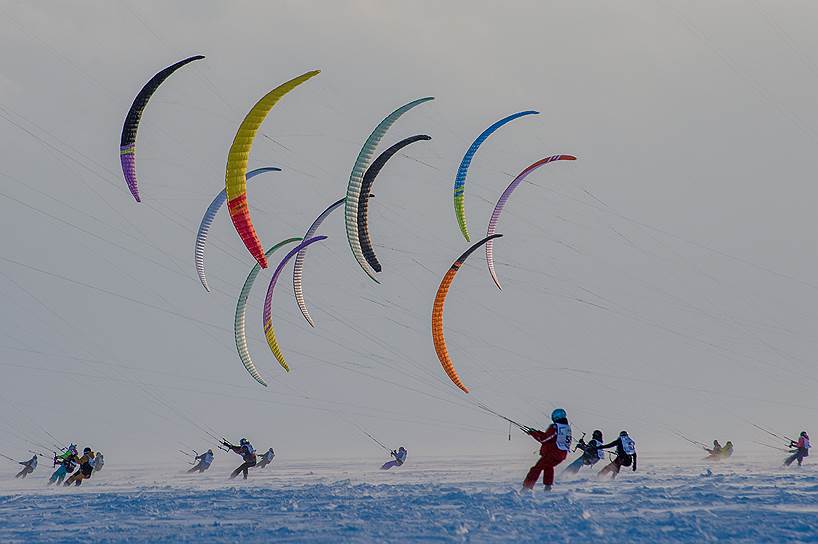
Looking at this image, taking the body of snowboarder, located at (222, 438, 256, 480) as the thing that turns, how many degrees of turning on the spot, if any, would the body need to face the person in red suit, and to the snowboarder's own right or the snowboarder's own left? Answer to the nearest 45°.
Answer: approximately 135° to the snowboarder's own left

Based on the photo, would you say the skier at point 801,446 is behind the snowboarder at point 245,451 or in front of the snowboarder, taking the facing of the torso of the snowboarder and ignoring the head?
behind

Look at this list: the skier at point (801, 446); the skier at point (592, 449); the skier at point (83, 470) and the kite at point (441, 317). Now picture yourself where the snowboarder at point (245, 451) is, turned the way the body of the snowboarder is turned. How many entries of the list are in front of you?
1

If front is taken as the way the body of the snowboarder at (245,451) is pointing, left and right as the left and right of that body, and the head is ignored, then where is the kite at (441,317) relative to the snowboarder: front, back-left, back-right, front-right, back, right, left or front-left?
back-left
